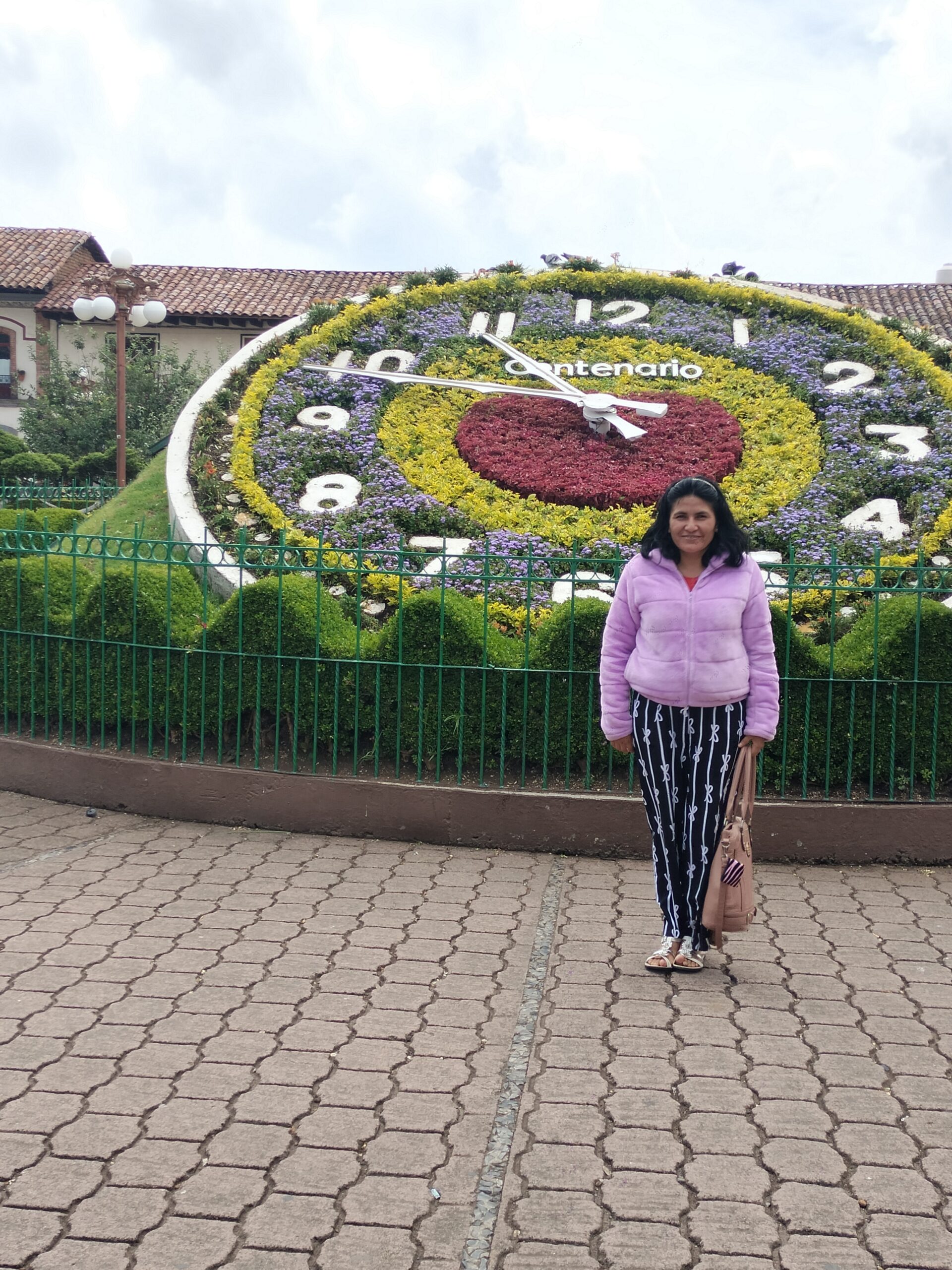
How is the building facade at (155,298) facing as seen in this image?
toward the camera

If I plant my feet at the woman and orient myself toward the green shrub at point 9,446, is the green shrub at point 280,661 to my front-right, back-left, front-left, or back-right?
front-left

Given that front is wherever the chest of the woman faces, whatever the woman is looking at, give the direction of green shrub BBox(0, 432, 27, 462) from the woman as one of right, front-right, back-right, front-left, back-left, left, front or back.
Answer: back-right

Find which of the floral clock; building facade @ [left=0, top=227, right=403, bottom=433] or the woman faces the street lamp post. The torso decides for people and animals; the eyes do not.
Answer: the building facade

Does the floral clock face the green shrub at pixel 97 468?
no

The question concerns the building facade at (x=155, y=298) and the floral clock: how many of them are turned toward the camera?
2

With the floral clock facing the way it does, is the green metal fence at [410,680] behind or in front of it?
in front

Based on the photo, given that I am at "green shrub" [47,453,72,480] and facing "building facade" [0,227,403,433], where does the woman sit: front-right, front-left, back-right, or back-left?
back-right

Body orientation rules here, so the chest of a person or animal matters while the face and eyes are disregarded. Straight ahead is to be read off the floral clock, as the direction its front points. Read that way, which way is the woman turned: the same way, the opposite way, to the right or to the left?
the same way

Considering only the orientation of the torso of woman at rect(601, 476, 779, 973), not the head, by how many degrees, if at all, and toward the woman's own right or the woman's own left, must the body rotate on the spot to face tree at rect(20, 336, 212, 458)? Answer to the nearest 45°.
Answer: approximately 135° to the woman's own right

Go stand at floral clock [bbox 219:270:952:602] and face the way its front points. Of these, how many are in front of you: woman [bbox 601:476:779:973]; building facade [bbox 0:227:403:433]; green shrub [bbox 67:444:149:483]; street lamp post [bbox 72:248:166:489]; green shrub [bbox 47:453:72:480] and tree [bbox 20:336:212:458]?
1

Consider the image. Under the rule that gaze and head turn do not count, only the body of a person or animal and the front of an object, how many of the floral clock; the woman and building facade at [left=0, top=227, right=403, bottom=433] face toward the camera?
3

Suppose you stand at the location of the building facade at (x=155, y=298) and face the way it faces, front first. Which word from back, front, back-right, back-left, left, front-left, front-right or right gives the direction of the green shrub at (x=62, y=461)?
front

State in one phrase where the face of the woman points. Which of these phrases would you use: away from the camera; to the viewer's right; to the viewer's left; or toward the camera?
toward the camera

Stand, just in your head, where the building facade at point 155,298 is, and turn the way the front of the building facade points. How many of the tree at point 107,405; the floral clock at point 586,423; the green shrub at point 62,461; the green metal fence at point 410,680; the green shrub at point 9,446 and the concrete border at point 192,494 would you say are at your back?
0

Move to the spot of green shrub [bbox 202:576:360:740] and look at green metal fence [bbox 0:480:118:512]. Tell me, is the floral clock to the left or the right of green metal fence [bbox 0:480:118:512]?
right

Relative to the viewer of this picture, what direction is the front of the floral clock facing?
facing the viewer

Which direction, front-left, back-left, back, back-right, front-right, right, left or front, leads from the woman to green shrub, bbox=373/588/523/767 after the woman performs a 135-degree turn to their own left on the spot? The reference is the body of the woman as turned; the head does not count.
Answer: left

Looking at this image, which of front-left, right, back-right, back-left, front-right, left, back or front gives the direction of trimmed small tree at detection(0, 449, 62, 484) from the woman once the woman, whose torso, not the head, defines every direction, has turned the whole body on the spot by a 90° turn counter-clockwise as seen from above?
back-left

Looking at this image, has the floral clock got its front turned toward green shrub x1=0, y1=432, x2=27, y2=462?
no

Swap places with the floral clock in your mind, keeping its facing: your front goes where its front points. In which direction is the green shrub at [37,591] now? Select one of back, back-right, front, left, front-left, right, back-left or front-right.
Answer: front-right
